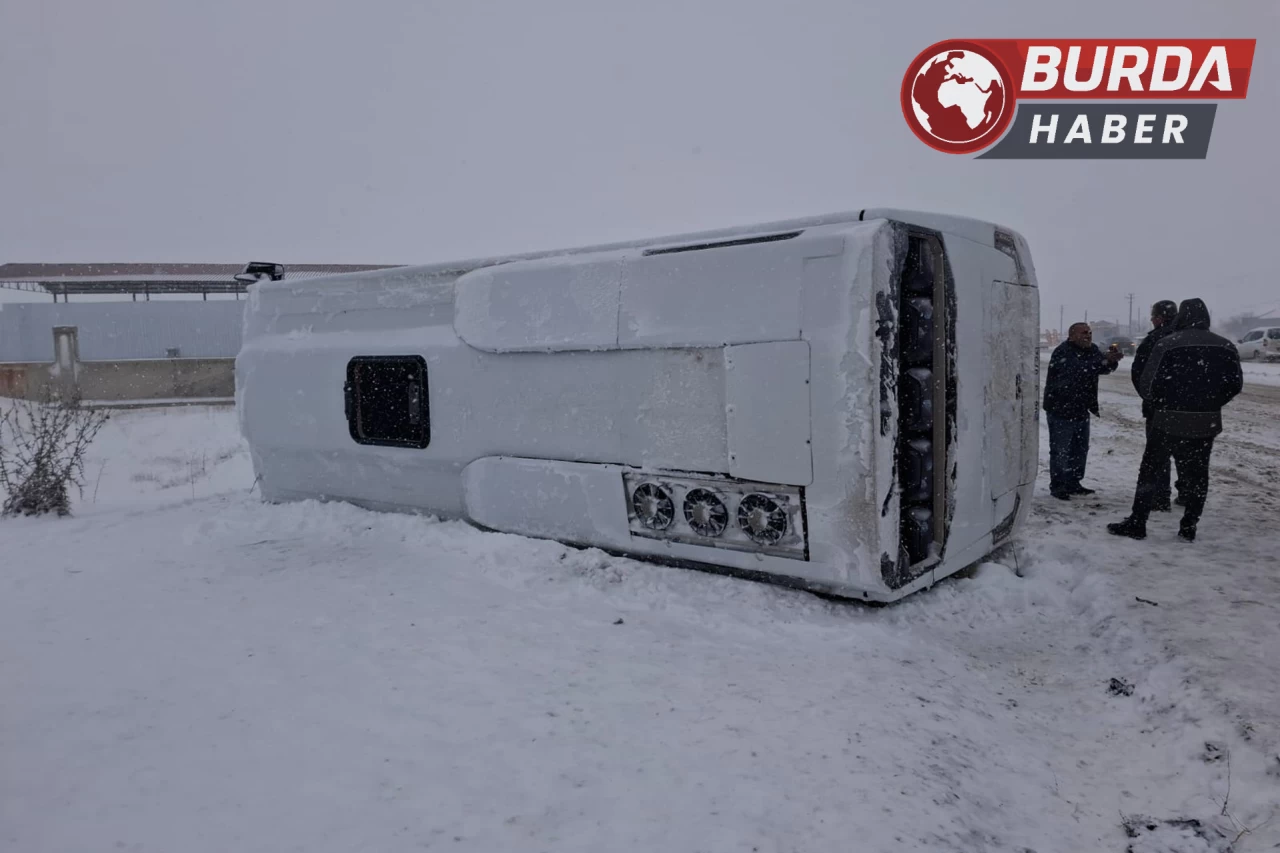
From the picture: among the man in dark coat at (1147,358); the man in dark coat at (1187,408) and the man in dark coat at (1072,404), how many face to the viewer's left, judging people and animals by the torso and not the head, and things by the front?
1

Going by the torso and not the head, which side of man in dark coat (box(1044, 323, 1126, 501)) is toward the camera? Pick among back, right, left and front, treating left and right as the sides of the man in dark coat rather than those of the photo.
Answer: right

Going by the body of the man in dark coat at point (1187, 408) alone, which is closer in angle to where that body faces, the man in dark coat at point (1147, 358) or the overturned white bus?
the man in dark coat

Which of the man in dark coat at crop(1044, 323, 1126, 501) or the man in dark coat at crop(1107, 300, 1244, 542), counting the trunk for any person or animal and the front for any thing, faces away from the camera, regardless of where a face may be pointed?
the man in dark coat at crop(1107, 300, 1244, 542)

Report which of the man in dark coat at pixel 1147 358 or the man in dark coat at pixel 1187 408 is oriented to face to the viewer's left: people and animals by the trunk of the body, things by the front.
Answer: the man in dark coat at pixel 1147 358

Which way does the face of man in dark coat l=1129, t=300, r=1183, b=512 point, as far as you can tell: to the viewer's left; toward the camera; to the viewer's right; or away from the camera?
to the viewer's left

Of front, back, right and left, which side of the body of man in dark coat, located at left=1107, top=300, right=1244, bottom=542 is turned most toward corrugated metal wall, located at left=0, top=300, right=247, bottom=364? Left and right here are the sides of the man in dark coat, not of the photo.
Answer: left

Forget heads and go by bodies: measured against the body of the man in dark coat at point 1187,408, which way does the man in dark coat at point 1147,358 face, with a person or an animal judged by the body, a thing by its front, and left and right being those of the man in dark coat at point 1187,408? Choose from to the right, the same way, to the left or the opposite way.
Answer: to the left

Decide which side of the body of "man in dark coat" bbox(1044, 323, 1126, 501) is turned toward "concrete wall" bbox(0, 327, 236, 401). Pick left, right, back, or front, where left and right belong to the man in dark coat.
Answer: back

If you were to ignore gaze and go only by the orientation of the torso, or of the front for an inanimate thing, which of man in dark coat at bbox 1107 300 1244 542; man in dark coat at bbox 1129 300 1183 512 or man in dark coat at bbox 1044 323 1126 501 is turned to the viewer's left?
man in dark coat at bbox 1129 300 1183 512

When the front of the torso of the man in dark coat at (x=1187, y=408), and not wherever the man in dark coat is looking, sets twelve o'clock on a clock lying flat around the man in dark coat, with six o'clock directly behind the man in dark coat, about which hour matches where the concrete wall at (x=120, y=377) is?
The concrete wall is roughly at 9 o'clock from the man in dark coat.

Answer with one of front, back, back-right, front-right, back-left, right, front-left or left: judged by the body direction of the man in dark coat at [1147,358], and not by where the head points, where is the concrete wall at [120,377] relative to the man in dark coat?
front

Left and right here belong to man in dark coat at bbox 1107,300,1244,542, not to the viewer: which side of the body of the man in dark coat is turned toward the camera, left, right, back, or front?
back

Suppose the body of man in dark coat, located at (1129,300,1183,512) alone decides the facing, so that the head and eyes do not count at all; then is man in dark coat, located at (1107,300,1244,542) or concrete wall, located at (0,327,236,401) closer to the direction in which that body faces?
the concrete wall

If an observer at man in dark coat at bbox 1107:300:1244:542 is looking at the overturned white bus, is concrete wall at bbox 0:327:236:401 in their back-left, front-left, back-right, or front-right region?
front-right

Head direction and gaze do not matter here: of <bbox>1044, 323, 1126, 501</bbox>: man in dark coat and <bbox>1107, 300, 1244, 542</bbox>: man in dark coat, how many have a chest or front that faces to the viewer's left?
0

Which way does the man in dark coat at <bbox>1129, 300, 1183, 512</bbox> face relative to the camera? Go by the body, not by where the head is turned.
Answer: to the viewer's left

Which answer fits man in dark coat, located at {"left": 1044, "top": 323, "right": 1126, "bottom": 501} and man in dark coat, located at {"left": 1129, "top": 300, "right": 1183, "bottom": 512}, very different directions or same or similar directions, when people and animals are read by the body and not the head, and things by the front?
very different directions
